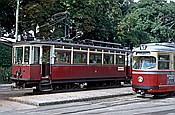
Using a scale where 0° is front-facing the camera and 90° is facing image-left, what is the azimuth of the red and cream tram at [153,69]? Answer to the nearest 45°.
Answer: approximately 45°

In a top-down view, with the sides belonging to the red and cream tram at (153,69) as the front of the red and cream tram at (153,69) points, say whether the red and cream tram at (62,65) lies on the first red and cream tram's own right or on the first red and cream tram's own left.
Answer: on the first red and cream tram's own right
